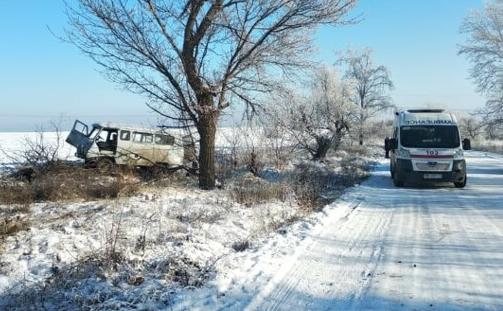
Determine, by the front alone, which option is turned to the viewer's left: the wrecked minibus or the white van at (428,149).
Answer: the wrecked minibus

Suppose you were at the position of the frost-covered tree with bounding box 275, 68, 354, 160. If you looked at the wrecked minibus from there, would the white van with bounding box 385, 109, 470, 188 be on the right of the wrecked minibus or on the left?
left

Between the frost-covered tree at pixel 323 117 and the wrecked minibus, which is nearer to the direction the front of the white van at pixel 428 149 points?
the wrecked minibus

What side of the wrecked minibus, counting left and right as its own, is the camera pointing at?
left

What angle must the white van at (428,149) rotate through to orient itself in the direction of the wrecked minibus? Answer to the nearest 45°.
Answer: approximately 90° to its right

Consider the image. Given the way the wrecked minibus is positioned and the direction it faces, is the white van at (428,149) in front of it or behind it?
behind

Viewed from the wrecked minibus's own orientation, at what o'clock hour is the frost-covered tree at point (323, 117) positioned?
The frost-covered tree is roughly at 5 o'clock from the wrecked minibus.

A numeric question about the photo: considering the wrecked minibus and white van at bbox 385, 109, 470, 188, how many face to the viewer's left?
1
